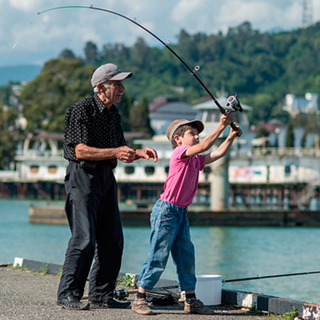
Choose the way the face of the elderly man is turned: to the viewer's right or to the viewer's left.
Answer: to the viewer's right

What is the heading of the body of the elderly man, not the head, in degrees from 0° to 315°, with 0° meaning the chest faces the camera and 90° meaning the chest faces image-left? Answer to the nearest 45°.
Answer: approximately 270°

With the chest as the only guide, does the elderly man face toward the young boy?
yes
